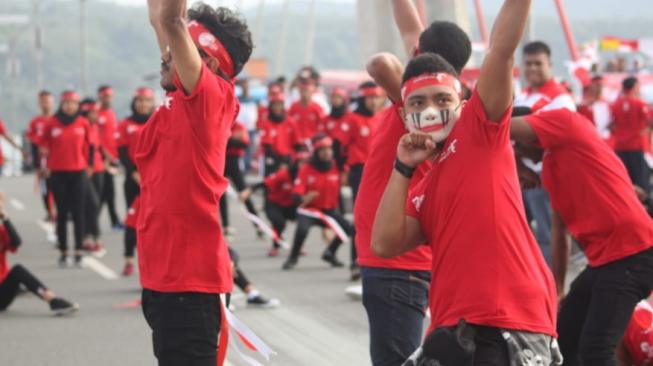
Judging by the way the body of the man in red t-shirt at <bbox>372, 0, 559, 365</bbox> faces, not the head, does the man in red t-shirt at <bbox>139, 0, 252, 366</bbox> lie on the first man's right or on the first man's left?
on the first man's right

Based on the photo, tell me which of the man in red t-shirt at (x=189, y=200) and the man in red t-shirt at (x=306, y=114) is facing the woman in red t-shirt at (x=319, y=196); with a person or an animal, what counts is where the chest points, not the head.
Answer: the man in red t-shirt at (x=306, y=114)

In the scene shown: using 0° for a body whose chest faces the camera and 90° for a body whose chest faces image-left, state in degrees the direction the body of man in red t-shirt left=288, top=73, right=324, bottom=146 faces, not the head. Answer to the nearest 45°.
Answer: approximately 0°

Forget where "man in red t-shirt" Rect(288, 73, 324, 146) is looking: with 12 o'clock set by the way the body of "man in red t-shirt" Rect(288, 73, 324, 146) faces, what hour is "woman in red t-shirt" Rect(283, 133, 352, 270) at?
"woman in red t-shirt" Rect(283, 133, 352, 270) is roughly at 12 o'clock from "man in red t-shirt" Rect(288, 73, 324, 146).

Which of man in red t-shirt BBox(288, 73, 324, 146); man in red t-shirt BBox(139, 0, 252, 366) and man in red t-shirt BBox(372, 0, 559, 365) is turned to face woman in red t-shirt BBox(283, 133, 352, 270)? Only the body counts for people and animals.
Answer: man in red t-shirt BBox(288, 73, 324, 146)

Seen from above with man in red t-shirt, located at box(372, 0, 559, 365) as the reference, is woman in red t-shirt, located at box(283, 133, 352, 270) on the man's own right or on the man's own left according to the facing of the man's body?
on the man's own right
